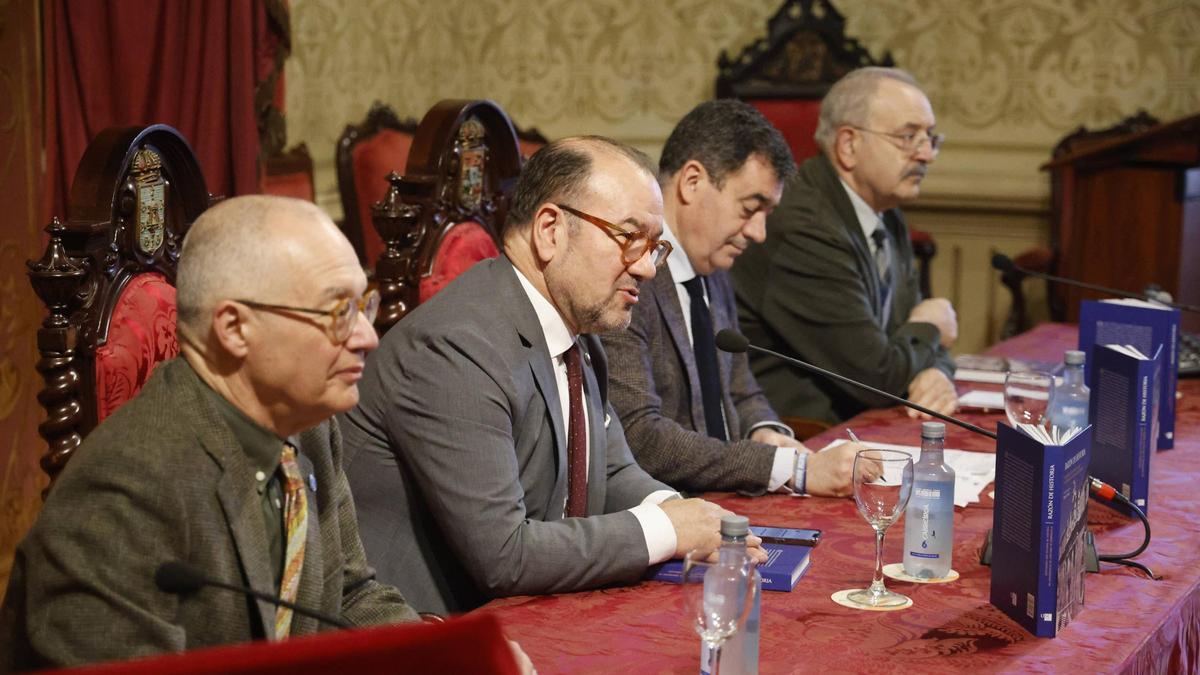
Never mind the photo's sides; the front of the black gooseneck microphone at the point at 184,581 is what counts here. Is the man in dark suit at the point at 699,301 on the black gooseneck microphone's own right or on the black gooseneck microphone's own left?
on the black gooseneck microphone's own right

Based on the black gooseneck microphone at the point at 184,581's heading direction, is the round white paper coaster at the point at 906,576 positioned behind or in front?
behind

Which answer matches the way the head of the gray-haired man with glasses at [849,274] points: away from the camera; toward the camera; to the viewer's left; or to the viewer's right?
to the viewer's right

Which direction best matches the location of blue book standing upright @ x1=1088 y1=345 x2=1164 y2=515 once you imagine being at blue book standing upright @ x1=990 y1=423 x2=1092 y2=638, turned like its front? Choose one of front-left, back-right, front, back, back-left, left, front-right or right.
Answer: back-left

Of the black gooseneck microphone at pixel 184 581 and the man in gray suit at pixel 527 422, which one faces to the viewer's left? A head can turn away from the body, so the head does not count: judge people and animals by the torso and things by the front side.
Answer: the black gooseneck microphone

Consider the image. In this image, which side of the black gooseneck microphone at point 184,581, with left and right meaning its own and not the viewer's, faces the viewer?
left

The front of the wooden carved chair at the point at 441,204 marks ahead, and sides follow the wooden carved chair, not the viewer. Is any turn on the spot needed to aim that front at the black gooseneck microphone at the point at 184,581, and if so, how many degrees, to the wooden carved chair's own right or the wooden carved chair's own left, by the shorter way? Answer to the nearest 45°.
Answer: approximately 45° to the wooden carved chair's own right
